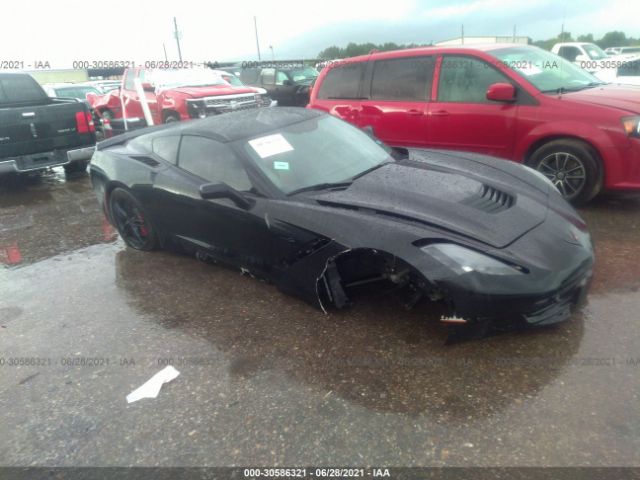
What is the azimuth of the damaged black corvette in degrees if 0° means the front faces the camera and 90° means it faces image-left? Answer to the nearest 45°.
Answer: approximately 315°

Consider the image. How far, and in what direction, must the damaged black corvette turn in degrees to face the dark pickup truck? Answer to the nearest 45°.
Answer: approximately 180°

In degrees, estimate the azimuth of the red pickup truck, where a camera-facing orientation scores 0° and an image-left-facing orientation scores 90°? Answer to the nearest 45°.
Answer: approximately 315°

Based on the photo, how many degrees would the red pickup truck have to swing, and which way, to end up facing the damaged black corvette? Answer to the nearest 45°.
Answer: approximately 45° to its right

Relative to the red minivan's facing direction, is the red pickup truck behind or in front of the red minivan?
behind

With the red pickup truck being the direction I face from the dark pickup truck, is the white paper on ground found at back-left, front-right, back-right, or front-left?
back-right

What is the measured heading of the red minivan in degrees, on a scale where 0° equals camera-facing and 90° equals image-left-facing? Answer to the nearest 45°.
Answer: approximately 315°
